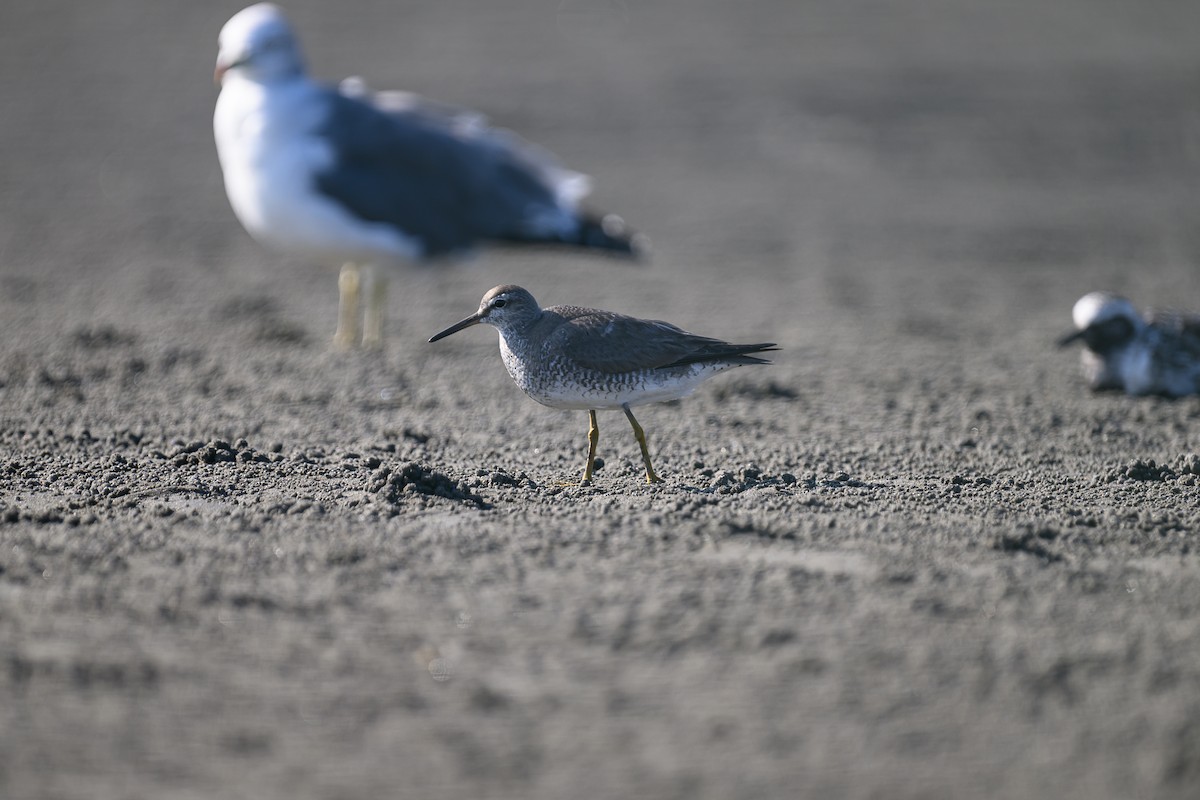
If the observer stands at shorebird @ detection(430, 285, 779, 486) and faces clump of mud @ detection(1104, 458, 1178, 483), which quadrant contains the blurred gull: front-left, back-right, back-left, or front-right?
back-left

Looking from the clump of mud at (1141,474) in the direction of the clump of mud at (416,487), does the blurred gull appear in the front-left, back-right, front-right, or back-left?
front-right

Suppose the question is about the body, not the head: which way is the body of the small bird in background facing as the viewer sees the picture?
to the viewer's left

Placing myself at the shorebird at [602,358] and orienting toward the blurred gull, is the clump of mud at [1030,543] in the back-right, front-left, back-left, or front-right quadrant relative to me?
back-right

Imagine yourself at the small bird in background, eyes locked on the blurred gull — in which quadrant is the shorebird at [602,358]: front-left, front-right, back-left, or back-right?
front-left

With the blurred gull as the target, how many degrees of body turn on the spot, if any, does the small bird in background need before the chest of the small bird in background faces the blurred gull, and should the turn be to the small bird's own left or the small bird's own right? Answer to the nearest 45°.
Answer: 0° — it already faces it

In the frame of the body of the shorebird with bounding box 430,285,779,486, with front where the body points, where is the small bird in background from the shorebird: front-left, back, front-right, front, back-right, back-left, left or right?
back-right

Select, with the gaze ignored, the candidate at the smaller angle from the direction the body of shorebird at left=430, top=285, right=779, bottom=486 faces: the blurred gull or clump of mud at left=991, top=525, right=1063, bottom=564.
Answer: the blurred gull

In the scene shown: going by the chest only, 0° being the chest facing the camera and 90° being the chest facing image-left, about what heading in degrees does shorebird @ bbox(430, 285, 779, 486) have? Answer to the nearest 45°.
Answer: approximately 90°

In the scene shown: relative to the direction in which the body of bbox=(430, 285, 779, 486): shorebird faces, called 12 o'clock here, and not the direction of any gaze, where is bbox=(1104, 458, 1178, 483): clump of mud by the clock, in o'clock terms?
The clump of mud is roughly at 6 o'clock from the shorebird.

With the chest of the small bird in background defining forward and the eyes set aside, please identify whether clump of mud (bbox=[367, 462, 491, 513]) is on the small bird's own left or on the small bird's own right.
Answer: on the small bird's own left

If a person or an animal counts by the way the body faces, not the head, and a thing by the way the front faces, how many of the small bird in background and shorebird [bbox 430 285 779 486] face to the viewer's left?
2

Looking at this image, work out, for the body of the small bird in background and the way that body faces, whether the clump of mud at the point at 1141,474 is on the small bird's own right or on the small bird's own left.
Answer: on the small bird's own left
